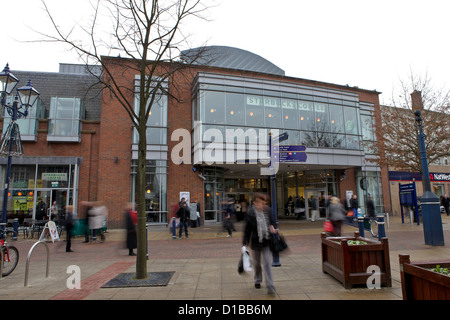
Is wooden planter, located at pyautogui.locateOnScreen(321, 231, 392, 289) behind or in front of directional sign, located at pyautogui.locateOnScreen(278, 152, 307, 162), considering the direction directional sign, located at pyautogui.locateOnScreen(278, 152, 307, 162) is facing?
in front

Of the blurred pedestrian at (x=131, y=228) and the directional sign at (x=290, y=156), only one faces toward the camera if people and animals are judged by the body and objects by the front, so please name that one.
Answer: the directional sign

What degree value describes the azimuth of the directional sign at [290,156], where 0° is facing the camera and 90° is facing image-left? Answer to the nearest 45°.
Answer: approximately 0°

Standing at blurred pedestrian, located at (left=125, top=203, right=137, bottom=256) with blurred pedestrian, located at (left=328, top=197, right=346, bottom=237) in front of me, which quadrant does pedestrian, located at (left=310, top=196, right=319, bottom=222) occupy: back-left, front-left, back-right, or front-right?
front-left

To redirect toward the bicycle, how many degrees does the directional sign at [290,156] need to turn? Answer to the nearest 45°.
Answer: approximately 90° to its right

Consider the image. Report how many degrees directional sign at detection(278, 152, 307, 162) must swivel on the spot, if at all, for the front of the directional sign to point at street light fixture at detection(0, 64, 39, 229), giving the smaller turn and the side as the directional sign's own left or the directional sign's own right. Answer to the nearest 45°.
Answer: approximately 90° to the directional sign's own right

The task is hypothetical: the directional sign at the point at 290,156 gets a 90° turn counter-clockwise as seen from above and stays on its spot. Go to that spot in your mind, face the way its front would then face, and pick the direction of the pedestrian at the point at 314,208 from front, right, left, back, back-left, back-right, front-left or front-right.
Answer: left

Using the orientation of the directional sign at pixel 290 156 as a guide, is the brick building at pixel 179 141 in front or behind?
behind
